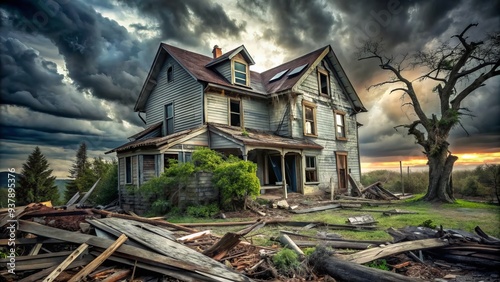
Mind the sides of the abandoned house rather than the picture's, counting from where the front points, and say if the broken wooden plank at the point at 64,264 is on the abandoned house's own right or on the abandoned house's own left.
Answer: on the abandoned house's own right

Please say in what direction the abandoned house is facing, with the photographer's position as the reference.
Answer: facing the viewer and to the right of the viewer

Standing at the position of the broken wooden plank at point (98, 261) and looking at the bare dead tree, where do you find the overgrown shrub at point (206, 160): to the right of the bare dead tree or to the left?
left

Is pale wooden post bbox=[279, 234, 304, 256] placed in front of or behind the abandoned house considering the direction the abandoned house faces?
in front

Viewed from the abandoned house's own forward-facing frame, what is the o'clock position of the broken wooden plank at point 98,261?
The broken wooden plank is roughly at 2 o'clock from the abandoned house.

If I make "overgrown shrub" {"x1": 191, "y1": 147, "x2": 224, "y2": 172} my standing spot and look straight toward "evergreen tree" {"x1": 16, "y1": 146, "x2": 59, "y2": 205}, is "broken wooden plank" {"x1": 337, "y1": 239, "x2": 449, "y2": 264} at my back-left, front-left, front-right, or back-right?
back-left

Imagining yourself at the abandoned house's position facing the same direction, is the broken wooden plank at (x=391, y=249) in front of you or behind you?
in front

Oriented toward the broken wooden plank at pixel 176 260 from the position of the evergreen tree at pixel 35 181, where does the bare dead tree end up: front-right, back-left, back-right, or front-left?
front-left

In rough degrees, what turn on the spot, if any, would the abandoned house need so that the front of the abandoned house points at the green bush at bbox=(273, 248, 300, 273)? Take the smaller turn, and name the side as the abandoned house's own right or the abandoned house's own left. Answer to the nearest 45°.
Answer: approximately 45° to the abandoned house's own right

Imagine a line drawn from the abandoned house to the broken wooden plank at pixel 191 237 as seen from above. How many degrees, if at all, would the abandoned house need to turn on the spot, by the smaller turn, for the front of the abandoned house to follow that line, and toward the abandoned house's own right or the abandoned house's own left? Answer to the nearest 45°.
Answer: approximately 45° to the abandoned house's own right

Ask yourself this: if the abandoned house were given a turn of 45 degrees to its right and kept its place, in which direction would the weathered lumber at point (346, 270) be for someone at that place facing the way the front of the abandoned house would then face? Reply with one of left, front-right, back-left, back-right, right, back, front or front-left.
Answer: front

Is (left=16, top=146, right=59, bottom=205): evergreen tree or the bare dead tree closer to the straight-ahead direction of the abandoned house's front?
the bare dead tree
